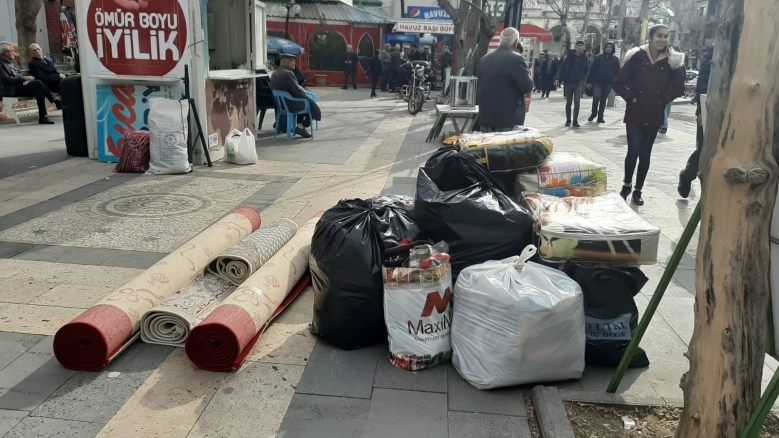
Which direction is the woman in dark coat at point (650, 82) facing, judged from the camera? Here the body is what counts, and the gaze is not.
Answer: toward the camera

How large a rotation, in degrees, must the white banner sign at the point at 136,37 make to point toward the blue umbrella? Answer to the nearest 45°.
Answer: approximately 180°

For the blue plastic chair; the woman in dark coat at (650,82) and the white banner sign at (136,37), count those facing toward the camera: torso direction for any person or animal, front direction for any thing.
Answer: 2

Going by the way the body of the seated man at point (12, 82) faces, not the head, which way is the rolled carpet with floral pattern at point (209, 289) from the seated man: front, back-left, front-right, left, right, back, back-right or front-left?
right

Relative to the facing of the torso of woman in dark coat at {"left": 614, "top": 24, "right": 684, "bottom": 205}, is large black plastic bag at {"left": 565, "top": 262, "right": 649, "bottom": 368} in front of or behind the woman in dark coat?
in front

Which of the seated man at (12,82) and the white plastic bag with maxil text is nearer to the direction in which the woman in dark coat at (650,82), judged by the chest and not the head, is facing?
the white plastic bag with maxil text

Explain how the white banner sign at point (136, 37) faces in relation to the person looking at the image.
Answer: facing the viewer

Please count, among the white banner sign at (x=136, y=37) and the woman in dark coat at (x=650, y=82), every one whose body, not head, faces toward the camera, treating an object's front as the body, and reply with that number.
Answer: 2

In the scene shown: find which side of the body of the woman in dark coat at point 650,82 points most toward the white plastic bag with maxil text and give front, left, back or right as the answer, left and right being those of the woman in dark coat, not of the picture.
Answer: front

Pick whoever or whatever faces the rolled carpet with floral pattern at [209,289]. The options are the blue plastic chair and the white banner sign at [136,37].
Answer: the white banner sign
